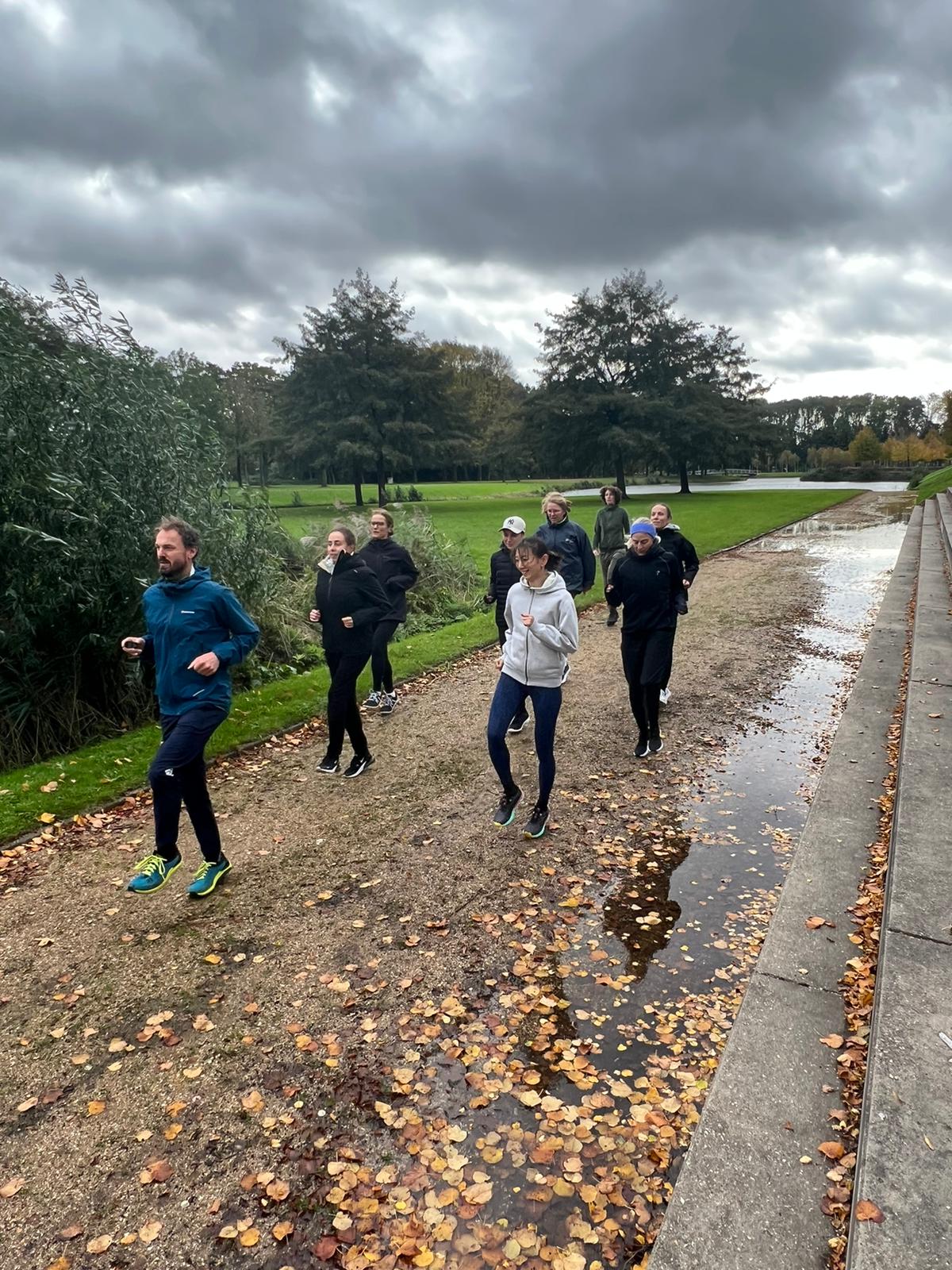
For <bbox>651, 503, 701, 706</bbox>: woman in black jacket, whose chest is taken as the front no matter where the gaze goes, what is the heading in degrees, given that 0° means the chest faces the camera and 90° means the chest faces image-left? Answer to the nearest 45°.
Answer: approximately 45°

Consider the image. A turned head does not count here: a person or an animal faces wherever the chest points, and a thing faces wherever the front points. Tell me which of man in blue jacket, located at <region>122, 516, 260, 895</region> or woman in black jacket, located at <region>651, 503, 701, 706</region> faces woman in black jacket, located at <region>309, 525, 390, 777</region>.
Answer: woman in black jacket, located at <region>651, 503, 701, 706</region>

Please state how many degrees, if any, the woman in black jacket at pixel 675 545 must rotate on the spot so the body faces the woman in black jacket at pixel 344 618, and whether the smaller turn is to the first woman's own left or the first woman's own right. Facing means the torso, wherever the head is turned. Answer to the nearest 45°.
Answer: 0° — they already face them

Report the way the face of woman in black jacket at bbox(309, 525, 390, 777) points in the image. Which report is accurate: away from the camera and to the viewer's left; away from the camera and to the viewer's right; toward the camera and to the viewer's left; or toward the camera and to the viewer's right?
toward the camera and to the viewer's left

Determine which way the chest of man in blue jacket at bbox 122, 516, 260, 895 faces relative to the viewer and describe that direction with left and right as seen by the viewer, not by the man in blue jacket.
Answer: facing the viewer and to the left of the viewer

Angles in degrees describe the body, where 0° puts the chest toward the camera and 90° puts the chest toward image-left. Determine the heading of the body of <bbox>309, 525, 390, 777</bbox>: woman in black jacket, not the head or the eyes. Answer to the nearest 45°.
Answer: approximately 45°

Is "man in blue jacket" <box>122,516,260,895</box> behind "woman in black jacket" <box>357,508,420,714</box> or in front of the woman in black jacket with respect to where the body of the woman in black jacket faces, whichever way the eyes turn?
in front

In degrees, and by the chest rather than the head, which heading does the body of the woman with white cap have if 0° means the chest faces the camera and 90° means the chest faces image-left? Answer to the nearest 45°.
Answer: approximately 45°

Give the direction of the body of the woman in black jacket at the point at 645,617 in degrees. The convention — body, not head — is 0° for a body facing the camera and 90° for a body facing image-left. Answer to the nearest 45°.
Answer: approximately 0°
